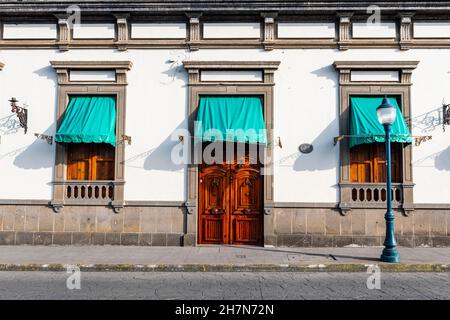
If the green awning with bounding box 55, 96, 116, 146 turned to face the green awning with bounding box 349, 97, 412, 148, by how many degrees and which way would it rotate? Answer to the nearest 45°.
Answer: approximately 90° to its left

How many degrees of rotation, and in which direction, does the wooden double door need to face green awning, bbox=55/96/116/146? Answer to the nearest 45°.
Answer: approximately 90° to its right

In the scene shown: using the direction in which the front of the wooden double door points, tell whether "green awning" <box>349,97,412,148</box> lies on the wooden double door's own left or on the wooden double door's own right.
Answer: on the wooden double door's own left

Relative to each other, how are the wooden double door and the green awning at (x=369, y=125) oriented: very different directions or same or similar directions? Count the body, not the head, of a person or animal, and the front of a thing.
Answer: same or similar directions

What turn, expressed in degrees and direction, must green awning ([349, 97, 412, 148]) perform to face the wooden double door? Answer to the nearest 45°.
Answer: approximately 90° to its right

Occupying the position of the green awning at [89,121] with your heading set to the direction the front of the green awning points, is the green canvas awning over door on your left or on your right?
on your left

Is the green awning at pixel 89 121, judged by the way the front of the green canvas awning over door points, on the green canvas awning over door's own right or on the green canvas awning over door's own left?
on the green canvas awning over door's own right

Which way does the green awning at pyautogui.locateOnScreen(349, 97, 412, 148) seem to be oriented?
toward the camera

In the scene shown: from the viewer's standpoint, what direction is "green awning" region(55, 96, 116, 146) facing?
toward the camera

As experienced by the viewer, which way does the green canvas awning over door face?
facing the viewer

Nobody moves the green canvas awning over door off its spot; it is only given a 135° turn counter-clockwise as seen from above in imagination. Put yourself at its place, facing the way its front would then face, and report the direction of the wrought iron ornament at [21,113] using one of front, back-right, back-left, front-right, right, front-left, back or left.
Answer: back-left
